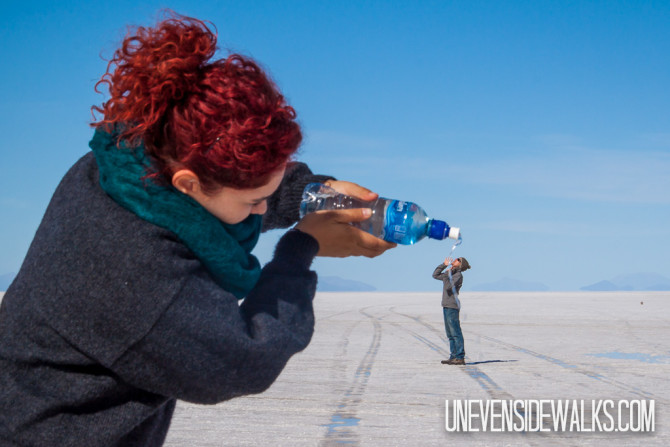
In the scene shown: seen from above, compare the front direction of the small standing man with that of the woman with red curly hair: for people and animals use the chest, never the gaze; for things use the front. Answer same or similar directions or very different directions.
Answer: very different directions

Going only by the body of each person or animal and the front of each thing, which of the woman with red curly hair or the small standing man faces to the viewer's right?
the woman with red curly hair

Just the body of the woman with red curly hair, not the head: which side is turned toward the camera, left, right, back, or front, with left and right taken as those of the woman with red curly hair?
right

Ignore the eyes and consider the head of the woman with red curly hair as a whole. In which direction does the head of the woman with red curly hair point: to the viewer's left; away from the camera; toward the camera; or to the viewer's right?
to the viewer's right

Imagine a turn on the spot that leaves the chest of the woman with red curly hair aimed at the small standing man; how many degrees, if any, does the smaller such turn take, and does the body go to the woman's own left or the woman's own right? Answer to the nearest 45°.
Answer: approximately 45° to the woman's own left
